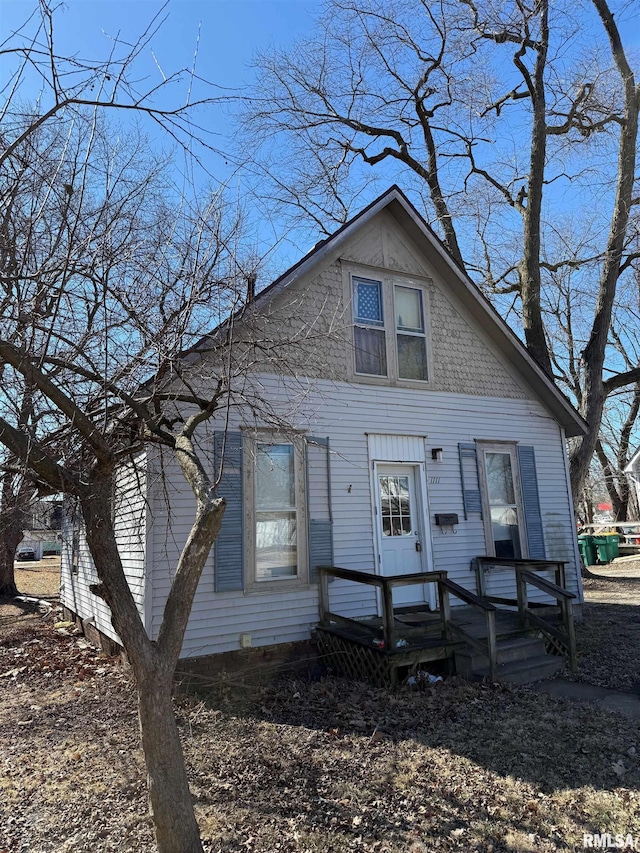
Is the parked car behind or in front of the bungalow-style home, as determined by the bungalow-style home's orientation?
behind

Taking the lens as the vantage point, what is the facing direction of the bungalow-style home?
facing the viewer and to the right of the viewer

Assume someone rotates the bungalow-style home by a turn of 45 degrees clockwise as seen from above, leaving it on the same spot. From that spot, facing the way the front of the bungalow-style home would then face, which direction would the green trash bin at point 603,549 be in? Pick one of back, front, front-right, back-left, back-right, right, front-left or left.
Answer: back-left

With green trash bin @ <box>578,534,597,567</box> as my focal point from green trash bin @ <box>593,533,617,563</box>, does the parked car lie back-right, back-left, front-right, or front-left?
front-right

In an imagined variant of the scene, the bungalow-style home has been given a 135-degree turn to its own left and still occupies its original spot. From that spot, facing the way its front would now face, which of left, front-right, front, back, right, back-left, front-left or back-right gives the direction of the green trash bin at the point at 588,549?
front-right
